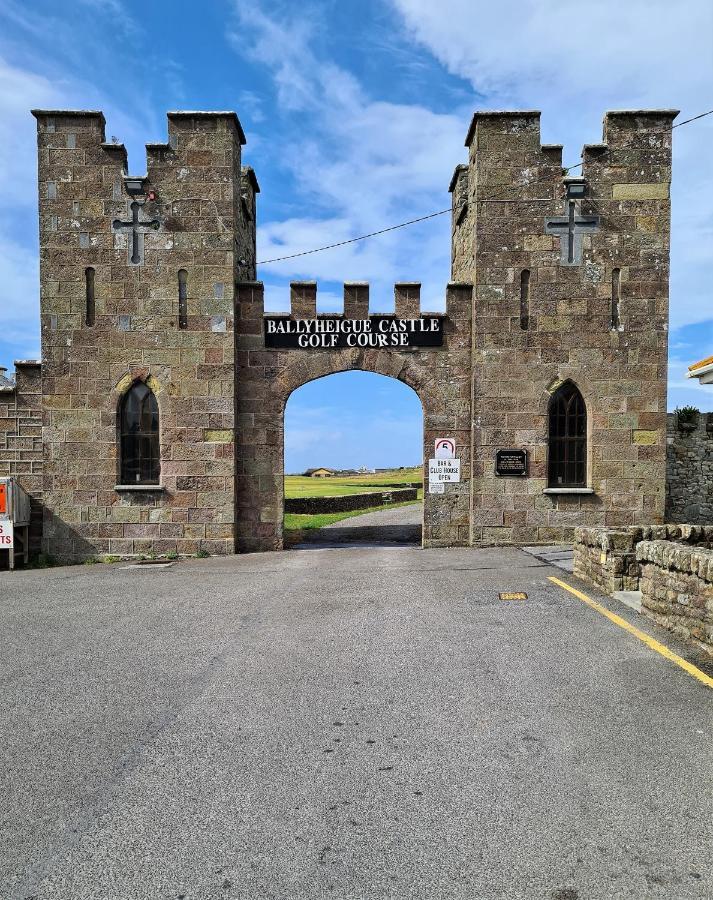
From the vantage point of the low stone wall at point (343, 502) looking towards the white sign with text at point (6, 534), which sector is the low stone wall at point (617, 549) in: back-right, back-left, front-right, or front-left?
front-left

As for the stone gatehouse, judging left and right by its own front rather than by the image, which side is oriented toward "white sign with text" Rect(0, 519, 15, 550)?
right

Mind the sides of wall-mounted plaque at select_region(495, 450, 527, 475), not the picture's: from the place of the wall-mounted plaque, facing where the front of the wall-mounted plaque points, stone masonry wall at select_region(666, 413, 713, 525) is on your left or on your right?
on your left

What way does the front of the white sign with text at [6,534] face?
toward the camera

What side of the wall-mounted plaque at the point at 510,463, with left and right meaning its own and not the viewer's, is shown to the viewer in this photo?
front

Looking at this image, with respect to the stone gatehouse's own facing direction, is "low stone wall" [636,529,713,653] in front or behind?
in front

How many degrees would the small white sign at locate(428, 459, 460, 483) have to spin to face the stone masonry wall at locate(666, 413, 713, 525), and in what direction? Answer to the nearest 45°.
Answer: approximately 90° to its left

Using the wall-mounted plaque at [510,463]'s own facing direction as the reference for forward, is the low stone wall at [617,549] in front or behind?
in front

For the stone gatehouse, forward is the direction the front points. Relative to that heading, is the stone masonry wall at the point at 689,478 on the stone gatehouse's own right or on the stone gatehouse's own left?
on the stone gatehouse's own left

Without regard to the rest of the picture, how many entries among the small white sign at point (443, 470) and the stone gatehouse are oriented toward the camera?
2

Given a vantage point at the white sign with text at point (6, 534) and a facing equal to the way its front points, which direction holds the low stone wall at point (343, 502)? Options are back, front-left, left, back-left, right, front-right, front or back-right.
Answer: back-left

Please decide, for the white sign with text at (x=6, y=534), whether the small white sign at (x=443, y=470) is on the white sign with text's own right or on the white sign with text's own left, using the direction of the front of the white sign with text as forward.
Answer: on the white sign with text's own left

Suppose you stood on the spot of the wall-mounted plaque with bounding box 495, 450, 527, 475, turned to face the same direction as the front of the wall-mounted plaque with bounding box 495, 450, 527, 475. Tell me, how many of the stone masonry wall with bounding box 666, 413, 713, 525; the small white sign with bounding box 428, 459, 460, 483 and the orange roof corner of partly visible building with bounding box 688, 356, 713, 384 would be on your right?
1

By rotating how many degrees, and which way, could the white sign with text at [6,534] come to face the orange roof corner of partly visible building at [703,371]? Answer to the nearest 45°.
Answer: approximately 45° to its left

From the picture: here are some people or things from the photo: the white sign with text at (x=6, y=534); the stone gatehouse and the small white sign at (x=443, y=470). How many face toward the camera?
3

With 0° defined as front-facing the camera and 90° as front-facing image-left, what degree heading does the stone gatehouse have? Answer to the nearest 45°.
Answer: approximately 0°

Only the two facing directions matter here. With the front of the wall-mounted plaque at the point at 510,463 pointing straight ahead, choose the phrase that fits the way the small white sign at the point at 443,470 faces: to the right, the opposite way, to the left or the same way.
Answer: the same way

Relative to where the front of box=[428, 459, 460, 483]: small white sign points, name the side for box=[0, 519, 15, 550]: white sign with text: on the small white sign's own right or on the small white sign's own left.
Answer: on the small white sign's own right

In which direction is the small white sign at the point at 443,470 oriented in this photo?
toward the camera
